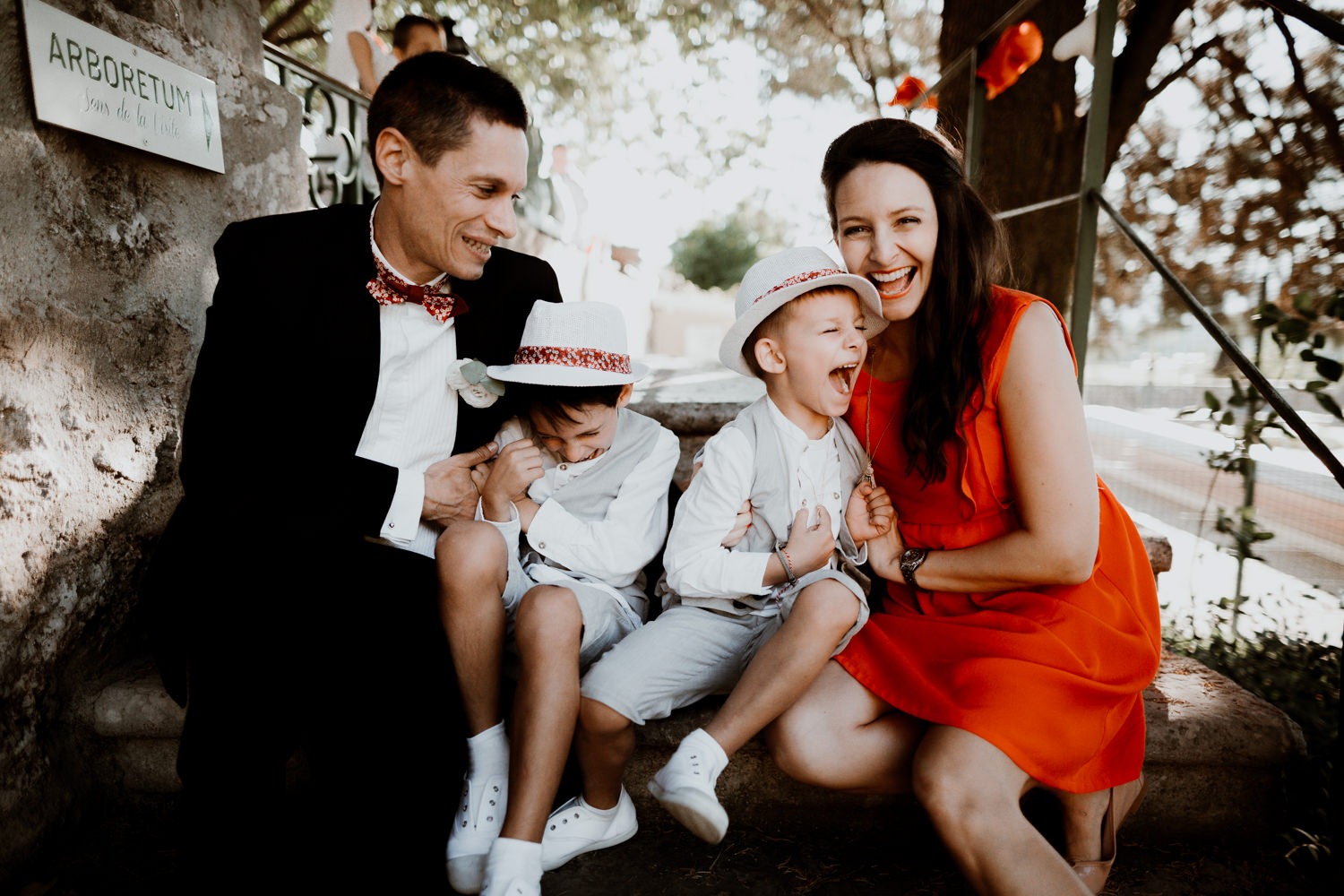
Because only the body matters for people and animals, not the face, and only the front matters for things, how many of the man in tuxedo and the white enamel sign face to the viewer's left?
0

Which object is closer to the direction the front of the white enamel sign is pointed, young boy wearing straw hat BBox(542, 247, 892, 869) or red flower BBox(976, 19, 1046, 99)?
the young boy wearing straw hat

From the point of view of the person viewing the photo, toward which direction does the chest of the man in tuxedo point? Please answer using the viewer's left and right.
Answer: facing the viewer and to the right of the viewer

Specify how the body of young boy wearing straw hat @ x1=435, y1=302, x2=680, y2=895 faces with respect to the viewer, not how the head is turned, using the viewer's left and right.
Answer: facing the viewer and to the left of the viewer

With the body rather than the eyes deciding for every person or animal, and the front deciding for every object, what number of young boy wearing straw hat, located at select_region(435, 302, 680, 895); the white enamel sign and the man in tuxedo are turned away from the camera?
0

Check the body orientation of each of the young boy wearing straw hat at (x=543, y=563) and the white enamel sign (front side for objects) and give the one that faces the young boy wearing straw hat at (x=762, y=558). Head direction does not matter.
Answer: the white enamel sign

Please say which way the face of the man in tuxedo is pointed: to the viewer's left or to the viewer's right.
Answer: to the viewer's right

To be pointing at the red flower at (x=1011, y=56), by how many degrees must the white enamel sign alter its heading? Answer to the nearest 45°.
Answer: approximately 45° to its left

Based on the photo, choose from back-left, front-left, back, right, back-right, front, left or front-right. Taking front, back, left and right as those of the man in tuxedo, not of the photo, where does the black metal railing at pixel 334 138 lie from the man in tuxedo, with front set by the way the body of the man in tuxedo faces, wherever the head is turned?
back-left
